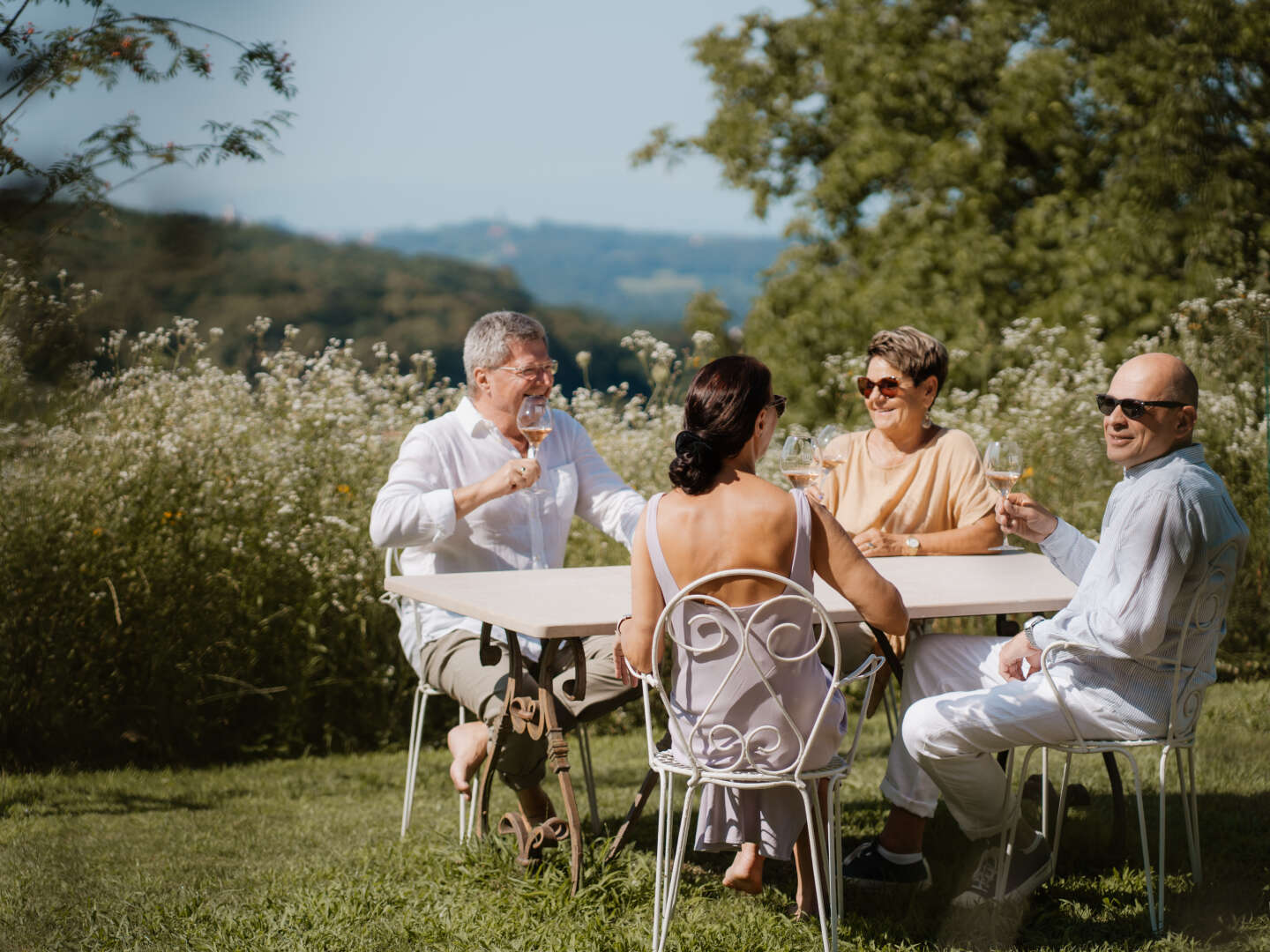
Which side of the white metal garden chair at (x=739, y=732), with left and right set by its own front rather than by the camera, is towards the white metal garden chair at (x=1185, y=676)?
right

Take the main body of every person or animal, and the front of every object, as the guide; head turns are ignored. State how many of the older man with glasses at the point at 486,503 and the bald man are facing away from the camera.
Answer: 0

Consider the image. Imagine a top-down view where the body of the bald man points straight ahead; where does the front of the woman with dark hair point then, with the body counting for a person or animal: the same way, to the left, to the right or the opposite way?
to the right

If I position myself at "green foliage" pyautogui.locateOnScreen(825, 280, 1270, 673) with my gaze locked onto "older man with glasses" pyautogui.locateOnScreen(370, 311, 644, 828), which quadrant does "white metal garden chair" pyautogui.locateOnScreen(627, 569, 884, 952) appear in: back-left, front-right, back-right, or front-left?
front-left

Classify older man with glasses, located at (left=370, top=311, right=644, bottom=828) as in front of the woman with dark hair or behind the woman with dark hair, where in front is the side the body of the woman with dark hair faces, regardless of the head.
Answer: in front

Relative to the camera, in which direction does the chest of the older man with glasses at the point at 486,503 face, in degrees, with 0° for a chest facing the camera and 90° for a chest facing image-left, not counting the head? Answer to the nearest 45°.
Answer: approximately 315°

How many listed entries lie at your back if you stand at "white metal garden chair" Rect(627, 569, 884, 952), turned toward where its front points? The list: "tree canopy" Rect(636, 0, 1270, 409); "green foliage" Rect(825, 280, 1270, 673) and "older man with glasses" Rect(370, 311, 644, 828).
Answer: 0

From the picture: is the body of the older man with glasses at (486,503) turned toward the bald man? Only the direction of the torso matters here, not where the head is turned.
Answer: yes

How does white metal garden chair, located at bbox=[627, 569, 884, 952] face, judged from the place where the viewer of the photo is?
facing away from the viewer

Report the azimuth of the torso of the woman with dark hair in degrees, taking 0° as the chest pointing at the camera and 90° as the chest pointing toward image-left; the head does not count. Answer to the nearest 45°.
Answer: approximately 180°

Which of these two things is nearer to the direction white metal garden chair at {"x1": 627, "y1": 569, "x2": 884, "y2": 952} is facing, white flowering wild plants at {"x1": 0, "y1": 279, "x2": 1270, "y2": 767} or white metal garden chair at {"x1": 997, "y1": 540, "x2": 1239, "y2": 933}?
the white flowering wild plants

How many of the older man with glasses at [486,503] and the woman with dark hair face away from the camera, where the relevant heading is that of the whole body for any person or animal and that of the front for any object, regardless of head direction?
1

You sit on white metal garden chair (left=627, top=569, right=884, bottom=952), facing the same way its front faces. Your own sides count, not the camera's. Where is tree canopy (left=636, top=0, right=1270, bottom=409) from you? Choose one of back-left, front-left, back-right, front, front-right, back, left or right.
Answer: front

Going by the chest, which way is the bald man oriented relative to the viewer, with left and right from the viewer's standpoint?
facing to the left of the viewer

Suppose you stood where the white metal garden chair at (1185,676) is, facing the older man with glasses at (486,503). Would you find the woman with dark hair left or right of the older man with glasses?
left

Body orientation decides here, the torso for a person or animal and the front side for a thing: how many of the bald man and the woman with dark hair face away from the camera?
1

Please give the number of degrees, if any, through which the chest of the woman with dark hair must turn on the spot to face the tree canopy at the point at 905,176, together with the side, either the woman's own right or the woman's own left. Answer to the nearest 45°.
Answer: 0° — they already face it

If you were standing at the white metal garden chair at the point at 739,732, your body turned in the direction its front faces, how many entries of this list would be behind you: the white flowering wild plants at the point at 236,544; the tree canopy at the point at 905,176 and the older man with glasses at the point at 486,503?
0

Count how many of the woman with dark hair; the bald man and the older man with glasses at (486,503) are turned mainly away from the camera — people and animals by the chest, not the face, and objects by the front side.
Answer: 1
